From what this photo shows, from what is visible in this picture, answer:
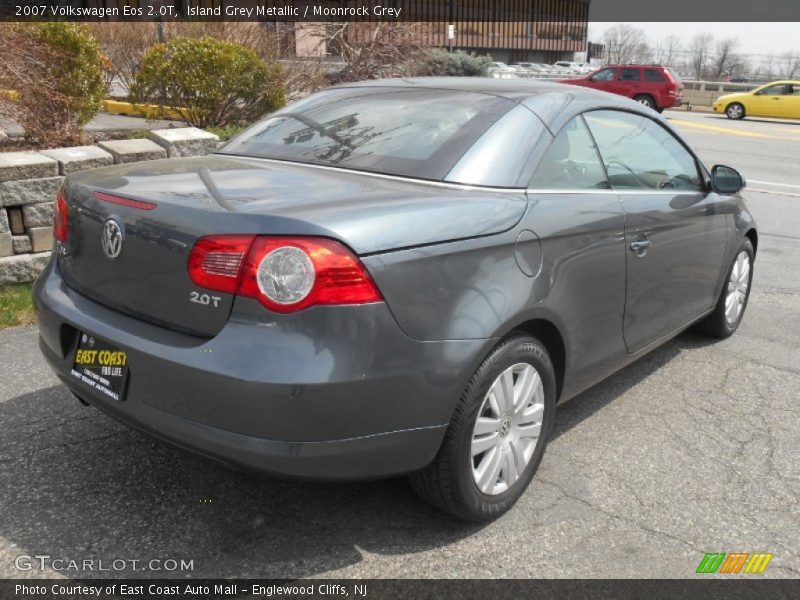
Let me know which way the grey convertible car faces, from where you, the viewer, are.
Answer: facing away from the viewer and to the right of the viewer

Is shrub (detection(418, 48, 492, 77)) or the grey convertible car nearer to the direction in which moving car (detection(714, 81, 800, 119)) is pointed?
the shrub

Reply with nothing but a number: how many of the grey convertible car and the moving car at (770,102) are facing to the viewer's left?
1

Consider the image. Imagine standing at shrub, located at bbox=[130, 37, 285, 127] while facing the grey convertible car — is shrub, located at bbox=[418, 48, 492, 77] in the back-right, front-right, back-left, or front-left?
back-left

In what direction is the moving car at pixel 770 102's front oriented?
to the viewer's left

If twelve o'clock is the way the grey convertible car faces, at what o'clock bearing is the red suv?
The red suv is roughly at 11 o'clock from the grey convertible car.

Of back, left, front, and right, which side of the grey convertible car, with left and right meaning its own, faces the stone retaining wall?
left

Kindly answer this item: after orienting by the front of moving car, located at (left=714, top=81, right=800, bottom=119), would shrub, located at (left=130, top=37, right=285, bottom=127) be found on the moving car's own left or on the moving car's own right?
on the moving car's own left

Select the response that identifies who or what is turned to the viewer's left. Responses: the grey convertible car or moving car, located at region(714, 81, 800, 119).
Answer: the moving car

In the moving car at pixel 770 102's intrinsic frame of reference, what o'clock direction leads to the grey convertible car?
The grey convertible car is roughly at 9 o'clock from the moving car.

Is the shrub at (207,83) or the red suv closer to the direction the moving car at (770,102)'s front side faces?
the red suv

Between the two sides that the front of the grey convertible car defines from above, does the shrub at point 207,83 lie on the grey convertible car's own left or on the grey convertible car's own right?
on the grey convertible car's own left

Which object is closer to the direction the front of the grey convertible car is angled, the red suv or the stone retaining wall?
the red suv

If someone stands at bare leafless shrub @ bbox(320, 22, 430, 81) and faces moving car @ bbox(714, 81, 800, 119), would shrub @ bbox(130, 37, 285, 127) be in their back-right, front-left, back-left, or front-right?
back-right
